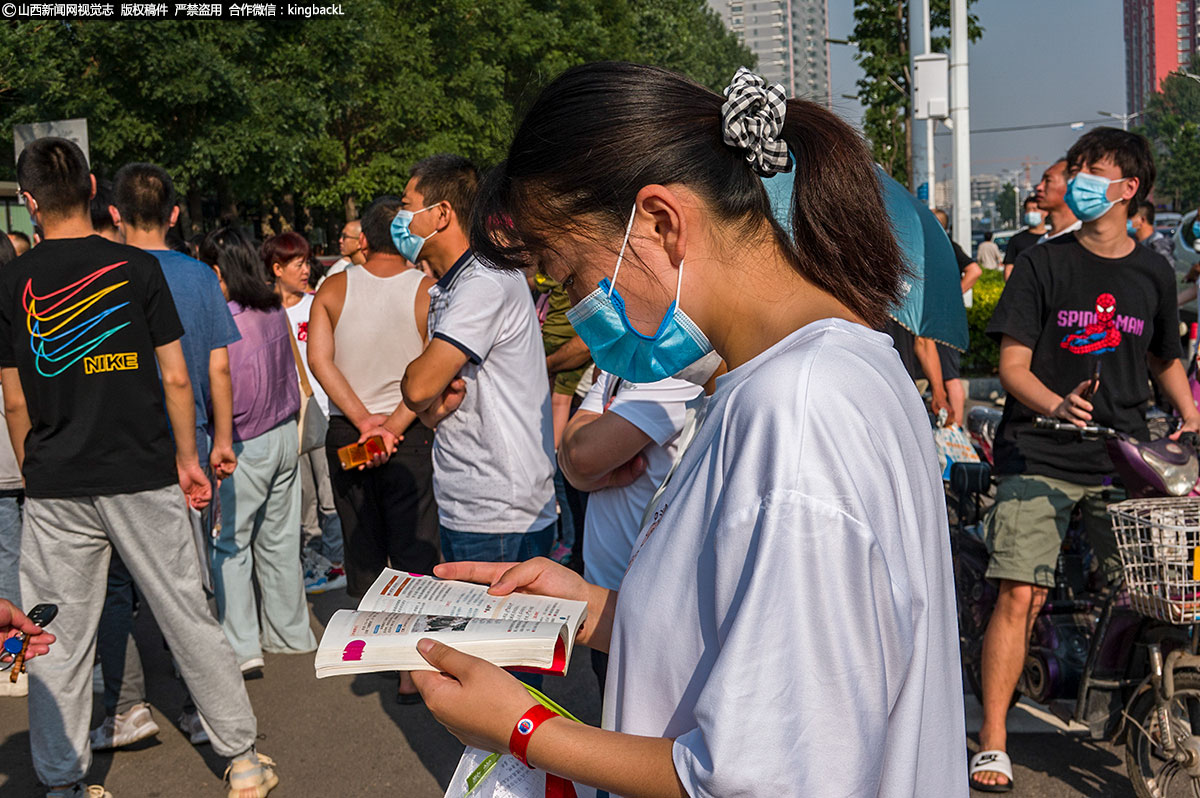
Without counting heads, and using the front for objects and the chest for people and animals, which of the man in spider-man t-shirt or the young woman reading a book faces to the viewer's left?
the young woman reading a book

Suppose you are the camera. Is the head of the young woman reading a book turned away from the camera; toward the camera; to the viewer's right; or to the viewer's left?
to the viewer's left

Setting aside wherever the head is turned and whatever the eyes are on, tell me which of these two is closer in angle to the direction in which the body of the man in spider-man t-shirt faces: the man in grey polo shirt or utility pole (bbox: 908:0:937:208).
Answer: the man in grey polo shirt

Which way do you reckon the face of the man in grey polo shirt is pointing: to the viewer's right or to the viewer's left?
to the viewer's left

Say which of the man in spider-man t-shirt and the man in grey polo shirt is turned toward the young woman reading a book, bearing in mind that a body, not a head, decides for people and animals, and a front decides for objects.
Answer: the man in spider-man t-shirt

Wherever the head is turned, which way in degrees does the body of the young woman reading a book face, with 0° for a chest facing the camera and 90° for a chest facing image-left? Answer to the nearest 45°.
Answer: approximately 90°

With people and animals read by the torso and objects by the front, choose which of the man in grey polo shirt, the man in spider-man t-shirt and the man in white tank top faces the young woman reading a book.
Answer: the man in spider-man t-shirt

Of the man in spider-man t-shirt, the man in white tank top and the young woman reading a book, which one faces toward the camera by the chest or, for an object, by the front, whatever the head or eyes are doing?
the man in spider-man t-shirt

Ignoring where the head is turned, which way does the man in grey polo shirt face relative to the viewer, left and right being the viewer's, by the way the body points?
facing to the left of the viewer

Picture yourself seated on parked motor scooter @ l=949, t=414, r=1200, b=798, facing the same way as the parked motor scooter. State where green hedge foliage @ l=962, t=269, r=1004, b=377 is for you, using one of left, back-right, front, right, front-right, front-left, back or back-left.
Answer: back-left

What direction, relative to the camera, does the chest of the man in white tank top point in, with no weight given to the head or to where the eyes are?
away from the camera

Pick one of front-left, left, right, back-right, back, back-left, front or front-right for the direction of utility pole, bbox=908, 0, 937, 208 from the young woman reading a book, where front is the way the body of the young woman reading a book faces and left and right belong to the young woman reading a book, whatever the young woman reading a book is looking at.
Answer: right

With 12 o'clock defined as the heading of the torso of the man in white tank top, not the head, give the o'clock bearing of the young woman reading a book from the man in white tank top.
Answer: The young woman reading a book is roughly at 6 o'clock from the man in white tank top.

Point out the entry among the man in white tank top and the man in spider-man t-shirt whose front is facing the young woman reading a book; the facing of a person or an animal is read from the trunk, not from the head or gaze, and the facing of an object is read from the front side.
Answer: the man in spider-man t-shirt

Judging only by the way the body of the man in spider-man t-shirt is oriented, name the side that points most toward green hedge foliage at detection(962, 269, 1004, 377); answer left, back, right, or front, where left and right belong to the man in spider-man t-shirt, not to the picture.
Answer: back
